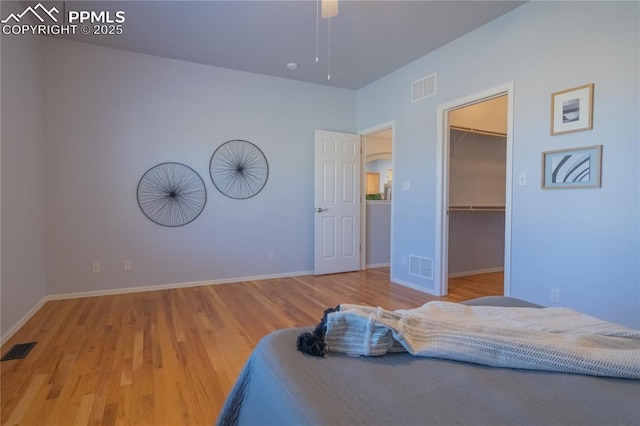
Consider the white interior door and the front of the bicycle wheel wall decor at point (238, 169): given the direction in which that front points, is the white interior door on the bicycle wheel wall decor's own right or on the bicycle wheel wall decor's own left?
on the bicycle wheel wall decor's own left

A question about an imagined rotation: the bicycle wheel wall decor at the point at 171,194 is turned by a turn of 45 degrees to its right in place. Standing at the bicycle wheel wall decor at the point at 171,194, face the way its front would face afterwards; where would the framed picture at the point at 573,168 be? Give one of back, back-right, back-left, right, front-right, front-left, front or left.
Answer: left

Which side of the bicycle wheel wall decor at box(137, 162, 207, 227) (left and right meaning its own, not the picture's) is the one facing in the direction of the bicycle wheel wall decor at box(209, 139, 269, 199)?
left

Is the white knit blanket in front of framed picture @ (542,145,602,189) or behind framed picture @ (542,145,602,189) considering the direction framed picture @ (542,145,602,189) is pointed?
in front

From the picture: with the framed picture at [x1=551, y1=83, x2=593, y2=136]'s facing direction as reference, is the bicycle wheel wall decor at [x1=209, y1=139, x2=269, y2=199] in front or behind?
in front

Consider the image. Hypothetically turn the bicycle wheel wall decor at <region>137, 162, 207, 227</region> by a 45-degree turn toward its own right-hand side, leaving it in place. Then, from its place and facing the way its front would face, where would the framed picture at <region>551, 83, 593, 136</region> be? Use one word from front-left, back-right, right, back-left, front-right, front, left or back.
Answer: left

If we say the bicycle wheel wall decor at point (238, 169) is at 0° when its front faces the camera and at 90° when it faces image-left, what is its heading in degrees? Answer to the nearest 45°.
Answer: approximately 0°

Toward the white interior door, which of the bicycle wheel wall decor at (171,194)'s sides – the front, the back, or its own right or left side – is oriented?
left

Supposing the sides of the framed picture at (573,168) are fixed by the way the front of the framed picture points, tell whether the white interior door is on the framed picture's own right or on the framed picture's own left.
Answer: on the framed picture's own right

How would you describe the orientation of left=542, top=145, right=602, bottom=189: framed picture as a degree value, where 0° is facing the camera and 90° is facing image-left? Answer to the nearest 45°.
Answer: approximately 45°

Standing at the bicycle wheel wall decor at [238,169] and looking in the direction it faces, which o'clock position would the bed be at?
The bed is roughly at 12 o'clock from the bicycle wheel wall decor.

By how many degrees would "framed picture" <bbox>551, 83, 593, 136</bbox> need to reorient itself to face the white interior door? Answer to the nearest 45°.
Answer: approximately 45° to its right

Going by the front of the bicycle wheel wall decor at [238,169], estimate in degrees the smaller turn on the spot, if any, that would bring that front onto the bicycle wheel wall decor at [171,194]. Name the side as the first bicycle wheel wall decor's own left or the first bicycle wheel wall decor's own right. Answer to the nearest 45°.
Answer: approximately 90° to the first bicycle wheel wall decor's own right

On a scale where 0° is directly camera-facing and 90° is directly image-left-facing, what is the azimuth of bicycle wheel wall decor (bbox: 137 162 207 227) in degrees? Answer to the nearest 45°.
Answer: approximately 0°

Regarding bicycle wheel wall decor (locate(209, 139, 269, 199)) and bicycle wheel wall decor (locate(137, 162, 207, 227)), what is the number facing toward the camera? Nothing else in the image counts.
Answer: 2

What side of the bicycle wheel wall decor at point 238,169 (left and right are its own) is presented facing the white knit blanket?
front
